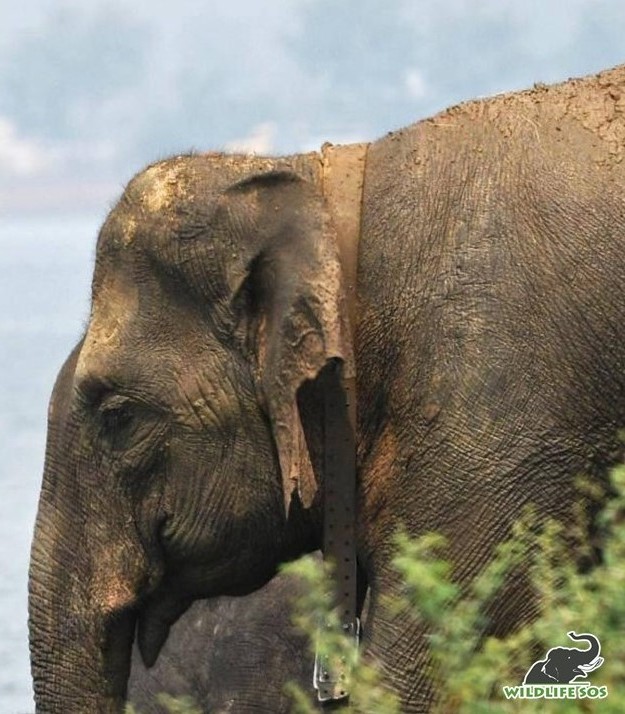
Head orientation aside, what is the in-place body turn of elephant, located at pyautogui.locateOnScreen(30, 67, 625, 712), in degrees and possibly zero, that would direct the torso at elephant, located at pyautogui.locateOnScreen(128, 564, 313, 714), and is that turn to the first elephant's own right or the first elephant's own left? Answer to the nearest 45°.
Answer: approximately 90° to the first elephant's own right

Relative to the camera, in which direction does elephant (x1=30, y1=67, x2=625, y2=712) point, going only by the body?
to the viewer's left
